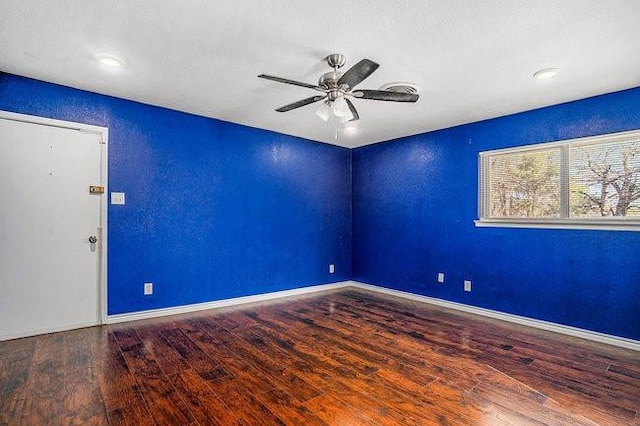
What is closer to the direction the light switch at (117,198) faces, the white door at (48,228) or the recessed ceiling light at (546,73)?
the recessed ceiling light

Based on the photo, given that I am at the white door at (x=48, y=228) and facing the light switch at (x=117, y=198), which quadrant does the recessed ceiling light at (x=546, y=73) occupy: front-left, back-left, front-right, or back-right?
front-right

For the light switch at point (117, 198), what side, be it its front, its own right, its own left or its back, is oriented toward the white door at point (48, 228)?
right

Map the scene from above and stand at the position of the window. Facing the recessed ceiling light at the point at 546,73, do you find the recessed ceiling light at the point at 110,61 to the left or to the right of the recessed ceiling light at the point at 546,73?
right

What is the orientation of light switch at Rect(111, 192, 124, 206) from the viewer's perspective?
toward the camera

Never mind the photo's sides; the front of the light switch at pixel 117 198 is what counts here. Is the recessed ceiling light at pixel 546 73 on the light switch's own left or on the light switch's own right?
on the light switch's own left
